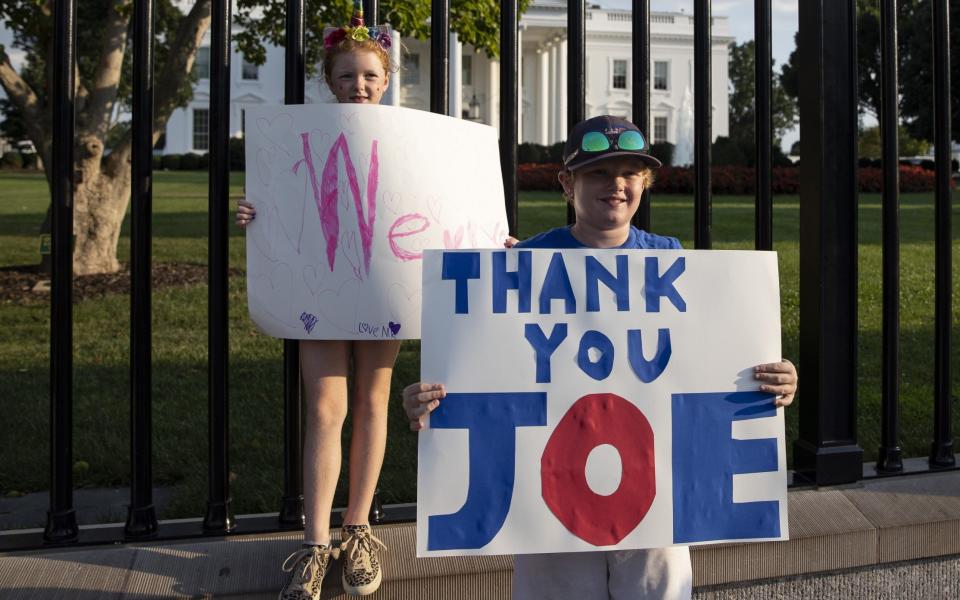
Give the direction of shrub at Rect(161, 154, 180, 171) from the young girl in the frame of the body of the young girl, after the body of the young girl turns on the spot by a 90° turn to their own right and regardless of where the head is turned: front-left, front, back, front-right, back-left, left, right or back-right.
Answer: right

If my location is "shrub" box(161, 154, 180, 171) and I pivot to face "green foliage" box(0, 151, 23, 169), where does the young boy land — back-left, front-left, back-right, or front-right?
back-left

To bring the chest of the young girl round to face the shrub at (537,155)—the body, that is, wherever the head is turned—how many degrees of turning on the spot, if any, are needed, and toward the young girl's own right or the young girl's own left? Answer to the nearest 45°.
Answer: approximately 180°

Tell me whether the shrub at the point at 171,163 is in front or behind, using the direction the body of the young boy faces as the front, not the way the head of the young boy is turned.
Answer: behind

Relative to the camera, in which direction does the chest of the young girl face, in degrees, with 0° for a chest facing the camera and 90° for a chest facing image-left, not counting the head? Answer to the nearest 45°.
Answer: approximately 0°

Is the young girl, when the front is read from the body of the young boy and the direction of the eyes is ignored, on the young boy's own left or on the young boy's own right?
on the young boy's own right

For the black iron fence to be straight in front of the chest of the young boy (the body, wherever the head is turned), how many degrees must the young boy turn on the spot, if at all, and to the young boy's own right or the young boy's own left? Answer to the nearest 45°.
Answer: approximately 180°

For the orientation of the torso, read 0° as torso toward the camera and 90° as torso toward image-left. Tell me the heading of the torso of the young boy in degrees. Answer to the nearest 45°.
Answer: approximately 0°

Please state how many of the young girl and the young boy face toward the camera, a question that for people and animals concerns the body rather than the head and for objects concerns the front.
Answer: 2

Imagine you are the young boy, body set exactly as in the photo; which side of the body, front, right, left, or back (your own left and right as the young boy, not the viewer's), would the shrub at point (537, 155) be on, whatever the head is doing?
back

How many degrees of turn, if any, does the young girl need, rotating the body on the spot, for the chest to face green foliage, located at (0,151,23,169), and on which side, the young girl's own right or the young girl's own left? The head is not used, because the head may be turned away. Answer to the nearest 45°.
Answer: approximately 180°

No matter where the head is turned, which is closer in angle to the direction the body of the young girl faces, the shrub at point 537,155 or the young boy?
the young boy

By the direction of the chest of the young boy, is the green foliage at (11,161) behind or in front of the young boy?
behind
